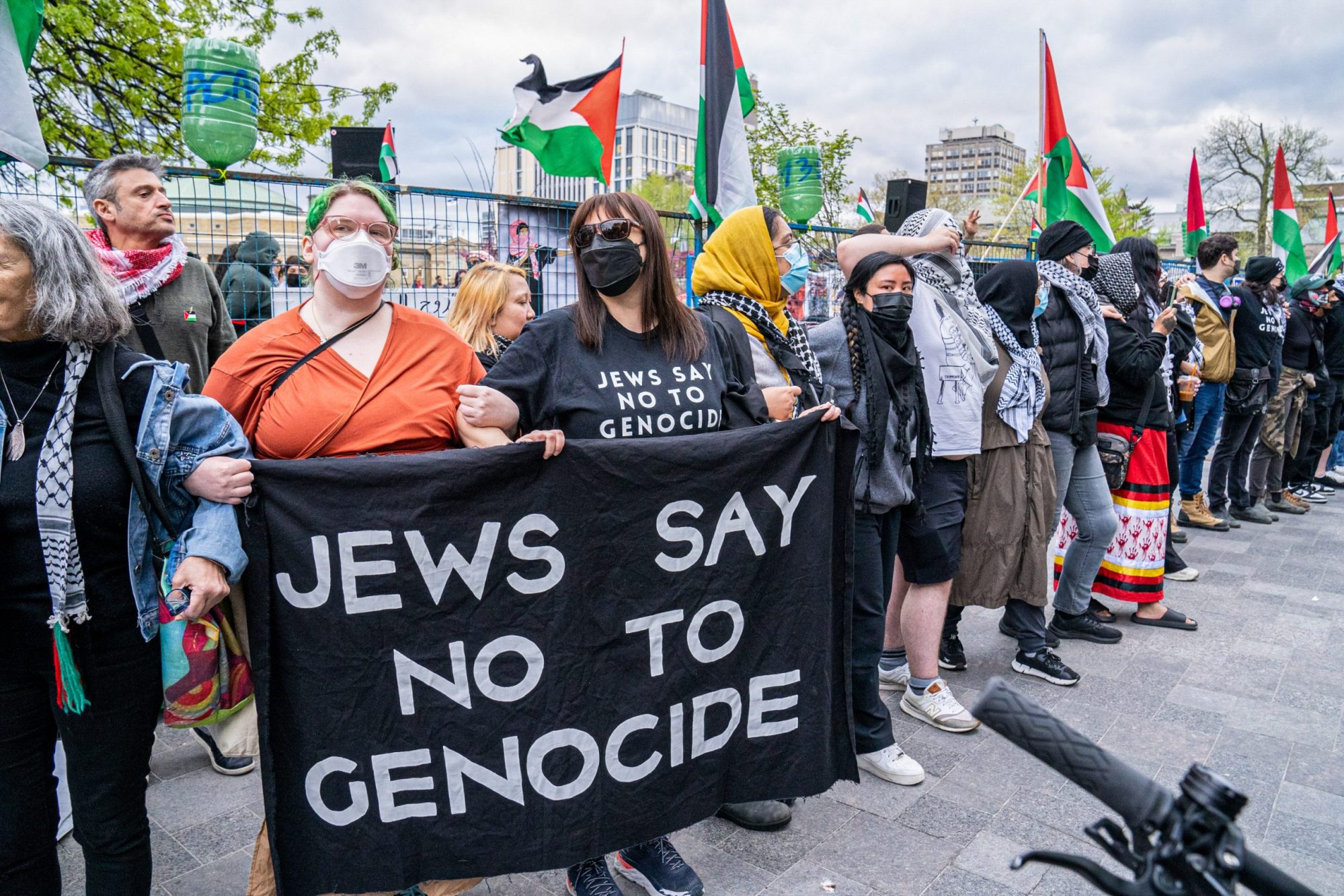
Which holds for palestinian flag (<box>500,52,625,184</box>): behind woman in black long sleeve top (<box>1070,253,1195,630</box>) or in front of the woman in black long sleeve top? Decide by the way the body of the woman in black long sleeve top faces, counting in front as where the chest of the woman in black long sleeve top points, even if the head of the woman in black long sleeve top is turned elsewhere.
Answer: behind

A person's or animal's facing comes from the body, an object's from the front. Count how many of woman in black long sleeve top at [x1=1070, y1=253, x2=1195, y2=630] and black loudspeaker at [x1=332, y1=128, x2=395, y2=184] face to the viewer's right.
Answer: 1

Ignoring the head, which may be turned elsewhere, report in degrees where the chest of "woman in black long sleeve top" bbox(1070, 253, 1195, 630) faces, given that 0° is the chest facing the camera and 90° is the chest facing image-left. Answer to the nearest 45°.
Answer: approximately 270°

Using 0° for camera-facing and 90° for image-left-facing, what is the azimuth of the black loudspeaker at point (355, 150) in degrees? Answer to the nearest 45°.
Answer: approximately 0°

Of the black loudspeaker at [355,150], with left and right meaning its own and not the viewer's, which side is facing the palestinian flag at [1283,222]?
left

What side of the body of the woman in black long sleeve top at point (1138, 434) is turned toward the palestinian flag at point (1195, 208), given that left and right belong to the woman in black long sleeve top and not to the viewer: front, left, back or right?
left

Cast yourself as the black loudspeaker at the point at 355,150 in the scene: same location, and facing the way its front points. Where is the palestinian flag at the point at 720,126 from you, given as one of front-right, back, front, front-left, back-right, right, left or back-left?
front-left

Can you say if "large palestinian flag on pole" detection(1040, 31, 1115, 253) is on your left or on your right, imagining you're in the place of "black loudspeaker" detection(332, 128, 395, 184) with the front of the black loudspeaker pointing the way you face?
on your left

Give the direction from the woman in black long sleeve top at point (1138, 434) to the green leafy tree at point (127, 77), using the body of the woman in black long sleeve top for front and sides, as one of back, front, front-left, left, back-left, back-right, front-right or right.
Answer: back

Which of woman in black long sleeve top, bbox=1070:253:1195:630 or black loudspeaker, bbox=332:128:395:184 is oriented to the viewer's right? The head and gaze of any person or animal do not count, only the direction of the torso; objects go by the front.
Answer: the woman in black long sleeve top

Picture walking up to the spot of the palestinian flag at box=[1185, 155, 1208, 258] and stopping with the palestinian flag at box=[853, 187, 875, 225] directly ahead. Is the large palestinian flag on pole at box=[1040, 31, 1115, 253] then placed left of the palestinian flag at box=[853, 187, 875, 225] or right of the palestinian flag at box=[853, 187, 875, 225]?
left

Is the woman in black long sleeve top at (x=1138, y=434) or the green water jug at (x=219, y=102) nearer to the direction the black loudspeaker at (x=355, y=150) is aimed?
the woman in black long sleeve top
